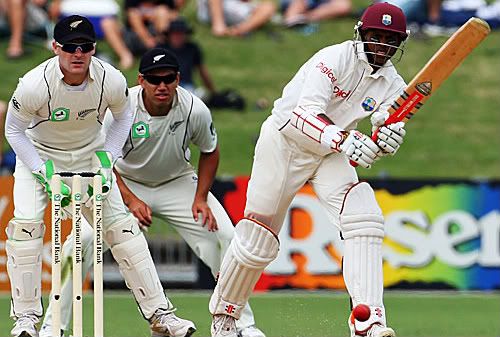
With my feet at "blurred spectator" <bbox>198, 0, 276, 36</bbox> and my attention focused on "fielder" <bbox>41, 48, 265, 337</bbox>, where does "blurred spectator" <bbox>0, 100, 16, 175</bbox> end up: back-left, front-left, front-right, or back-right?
front-right

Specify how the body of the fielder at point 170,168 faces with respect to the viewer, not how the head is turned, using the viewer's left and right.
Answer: facing the viewer

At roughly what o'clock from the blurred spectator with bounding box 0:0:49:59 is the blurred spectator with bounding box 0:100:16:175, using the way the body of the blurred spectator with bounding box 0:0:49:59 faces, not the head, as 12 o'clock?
the blurred spectator with bounding box 0:100:16:175 is roughly at 12 o'clock from the blurred spectator with bounding box 0:0:49:59.

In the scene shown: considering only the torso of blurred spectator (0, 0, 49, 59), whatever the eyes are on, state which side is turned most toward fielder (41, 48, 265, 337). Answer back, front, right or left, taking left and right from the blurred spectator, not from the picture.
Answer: front

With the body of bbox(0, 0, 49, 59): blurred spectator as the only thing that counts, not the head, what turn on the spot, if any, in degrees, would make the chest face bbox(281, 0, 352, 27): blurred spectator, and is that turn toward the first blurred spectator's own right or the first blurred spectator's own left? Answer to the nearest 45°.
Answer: approximately 90° to the first blurred spectator's own left

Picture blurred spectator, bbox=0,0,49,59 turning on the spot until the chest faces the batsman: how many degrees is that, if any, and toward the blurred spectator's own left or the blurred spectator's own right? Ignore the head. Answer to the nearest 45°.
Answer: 0° — they already face them

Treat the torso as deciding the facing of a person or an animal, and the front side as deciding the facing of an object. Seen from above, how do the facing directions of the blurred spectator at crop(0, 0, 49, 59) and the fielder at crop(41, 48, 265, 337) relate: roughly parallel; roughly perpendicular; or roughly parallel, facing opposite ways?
roughly parallel

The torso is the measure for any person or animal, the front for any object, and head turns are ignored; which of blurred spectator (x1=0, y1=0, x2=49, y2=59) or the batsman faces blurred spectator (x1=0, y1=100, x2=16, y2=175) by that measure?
blurred spectator (x1=0, y1=0, x2=49, y2=59)

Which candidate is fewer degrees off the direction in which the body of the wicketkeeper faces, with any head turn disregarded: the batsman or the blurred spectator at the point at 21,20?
the batsman

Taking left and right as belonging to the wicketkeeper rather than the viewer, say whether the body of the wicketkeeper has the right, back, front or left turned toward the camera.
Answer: front

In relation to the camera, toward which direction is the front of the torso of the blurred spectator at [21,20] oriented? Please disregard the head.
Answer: toward the camera
